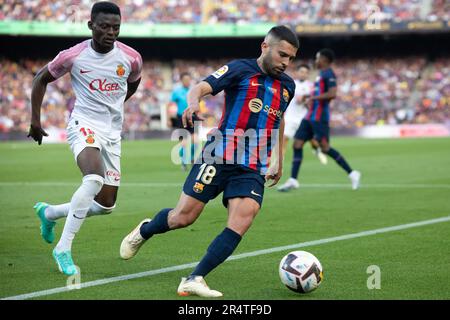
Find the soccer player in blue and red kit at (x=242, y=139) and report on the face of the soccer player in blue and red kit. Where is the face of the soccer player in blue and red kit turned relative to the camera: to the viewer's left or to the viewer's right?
to the viewer's right

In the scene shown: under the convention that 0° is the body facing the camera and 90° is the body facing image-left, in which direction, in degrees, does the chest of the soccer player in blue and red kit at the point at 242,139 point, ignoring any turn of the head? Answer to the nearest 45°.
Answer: approximately 315°

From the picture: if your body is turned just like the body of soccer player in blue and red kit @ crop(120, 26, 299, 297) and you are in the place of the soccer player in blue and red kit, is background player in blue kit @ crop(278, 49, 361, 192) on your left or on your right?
on your left
